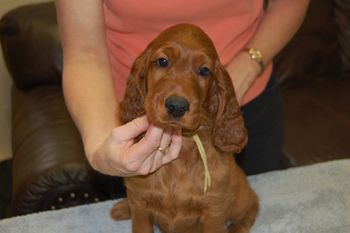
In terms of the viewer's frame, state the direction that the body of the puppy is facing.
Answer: toward the camera
